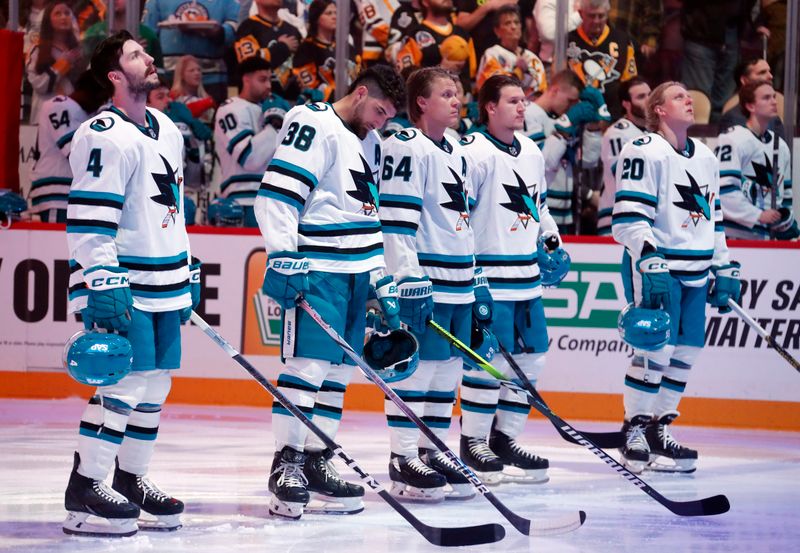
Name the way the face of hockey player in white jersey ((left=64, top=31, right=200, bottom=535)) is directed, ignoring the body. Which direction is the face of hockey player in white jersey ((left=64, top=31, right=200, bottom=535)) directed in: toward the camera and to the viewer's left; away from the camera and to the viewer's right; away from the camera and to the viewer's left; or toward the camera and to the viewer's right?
toward the camera and to the viewer's right

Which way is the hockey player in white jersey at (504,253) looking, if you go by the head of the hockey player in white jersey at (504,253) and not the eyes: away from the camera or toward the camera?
toward the camera

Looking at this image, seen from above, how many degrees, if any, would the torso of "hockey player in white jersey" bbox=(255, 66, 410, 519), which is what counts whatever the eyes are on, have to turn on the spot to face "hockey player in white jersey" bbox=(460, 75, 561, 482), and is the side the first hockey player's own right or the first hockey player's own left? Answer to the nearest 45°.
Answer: approximately 90° to the first hockey player's own left

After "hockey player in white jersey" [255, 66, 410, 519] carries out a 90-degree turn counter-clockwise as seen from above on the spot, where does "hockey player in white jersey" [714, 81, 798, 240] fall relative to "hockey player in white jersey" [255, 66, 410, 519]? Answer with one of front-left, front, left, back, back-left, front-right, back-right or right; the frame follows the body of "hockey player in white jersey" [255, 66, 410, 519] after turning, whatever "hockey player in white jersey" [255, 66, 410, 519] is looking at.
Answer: front

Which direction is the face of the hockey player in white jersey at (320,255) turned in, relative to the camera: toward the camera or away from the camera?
toward the camera

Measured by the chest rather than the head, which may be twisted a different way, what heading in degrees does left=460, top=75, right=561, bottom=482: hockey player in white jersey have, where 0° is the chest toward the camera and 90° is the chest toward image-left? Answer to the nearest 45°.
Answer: approximately 315°

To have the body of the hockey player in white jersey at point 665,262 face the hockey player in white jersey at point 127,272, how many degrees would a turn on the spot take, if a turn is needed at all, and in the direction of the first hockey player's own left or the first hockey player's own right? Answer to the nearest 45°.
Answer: approximately 90° to the first hockey player's own right

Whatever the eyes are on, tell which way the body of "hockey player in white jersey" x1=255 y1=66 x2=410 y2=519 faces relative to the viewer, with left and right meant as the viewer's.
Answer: facing the viewer and to the right of the viewer

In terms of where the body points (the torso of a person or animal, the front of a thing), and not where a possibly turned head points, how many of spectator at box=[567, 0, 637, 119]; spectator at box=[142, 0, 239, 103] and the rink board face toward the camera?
3

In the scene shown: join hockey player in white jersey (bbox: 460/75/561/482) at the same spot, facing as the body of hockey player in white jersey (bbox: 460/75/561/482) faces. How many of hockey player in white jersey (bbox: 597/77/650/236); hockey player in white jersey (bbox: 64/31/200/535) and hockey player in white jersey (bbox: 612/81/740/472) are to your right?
1

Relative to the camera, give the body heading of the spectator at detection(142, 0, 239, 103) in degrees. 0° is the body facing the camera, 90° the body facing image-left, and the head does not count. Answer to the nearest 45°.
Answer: approximately 0°

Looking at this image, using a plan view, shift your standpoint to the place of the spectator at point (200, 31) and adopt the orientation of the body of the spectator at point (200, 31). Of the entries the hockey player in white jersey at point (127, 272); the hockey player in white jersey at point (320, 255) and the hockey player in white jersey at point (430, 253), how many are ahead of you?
3

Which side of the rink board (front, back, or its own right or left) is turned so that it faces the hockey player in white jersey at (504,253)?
front
